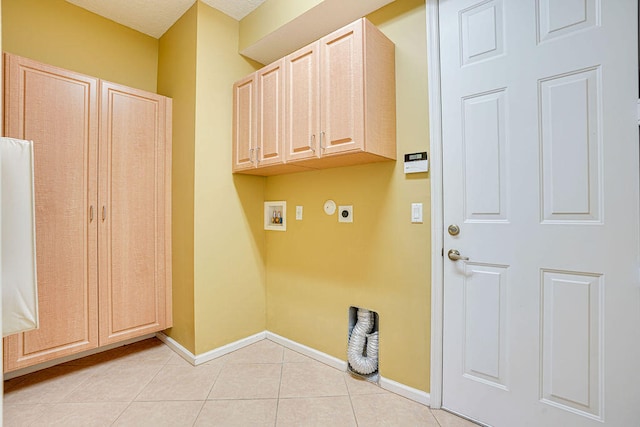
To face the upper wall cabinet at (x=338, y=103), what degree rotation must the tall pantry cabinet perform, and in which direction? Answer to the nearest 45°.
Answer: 0° — it already faces it

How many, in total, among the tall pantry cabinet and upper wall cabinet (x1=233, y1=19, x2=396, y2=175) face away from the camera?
0

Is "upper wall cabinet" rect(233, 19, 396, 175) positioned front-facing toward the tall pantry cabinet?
no

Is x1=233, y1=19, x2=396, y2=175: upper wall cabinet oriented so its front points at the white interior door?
no

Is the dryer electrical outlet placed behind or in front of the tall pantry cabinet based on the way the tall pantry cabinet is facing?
in front

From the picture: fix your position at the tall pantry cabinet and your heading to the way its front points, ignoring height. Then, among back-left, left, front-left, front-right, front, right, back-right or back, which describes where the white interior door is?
front

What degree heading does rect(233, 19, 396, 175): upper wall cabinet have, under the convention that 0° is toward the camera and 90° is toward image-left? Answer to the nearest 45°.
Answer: approximately 45°

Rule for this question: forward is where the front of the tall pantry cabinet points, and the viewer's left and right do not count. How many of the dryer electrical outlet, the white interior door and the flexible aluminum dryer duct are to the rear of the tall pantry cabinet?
0

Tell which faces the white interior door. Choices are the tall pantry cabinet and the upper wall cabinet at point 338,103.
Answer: the tall pantry cabinet

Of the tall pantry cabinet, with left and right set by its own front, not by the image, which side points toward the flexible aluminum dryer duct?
front

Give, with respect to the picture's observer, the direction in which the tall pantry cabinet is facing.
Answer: facing the viewer and to the right of the viewer
